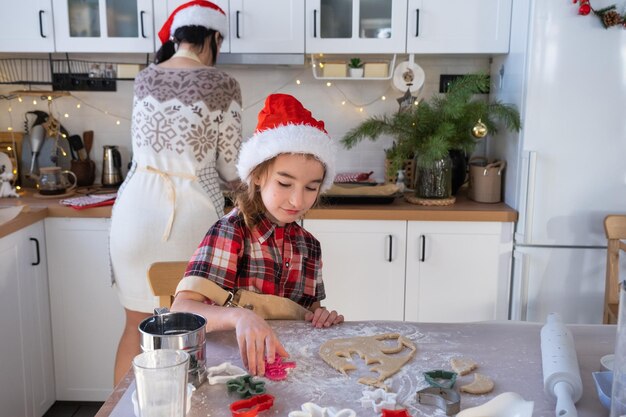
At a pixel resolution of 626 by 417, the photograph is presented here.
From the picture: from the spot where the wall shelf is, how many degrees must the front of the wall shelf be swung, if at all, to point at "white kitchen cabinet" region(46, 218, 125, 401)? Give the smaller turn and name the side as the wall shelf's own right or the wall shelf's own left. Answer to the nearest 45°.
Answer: approximately 45° to the wall shelf's own right

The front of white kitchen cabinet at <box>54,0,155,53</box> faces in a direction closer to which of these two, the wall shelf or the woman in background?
the woman in background

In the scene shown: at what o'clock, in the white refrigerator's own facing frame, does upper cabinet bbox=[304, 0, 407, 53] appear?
The upper cabinet is roughly at 3 o'clock from the white refrigerator.

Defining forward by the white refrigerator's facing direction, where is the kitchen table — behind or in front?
in front

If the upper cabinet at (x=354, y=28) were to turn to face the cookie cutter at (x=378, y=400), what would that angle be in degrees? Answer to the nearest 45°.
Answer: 0° — it already faces it

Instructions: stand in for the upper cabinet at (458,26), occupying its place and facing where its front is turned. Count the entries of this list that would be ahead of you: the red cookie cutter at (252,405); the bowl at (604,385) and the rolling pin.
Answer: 3

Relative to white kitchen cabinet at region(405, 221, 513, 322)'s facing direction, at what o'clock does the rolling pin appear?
The rolling pin is roughly at 12 o'clock from the white kitchen cabinet.
